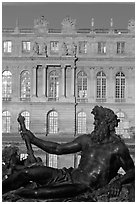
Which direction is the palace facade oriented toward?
toward the camera

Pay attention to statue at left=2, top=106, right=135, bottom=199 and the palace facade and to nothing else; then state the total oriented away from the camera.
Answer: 0

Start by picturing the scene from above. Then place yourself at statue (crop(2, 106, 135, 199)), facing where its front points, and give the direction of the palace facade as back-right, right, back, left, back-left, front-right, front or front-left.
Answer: back-right

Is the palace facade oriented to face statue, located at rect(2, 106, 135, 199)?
yes

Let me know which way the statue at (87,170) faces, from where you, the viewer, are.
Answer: facing the viewer and to the left of the viewer
